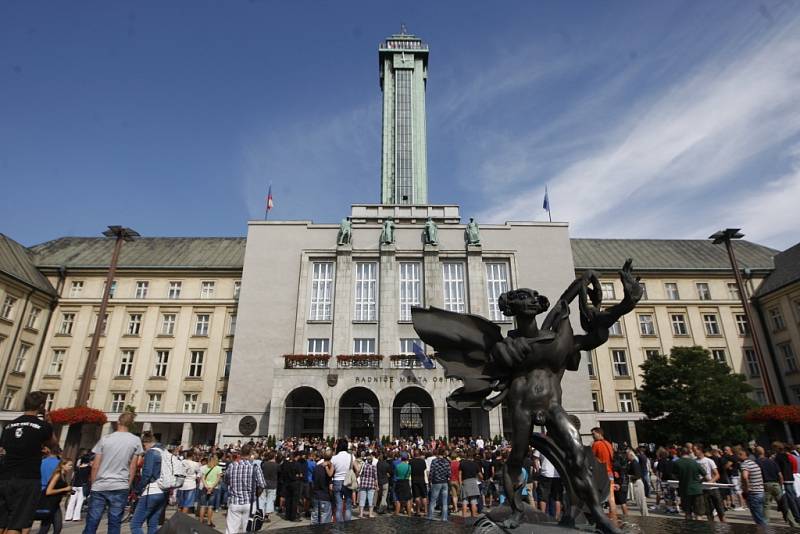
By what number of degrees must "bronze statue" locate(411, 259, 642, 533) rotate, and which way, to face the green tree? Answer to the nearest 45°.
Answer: approximately 180°

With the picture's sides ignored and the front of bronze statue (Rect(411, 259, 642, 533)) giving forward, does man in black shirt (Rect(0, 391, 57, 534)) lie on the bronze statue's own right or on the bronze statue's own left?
on the bronze statue's own right

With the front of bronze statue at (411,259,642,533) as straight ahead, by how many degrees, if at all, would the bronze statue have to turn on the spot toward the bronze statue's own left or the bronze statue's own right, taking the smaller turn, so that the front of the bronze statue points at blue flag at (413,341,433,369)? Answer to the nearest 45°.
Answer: approximately 180°

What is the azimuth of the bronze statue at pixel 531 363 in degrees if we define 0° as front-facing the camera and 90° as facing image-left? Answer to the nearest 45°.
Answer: approximately 0°
